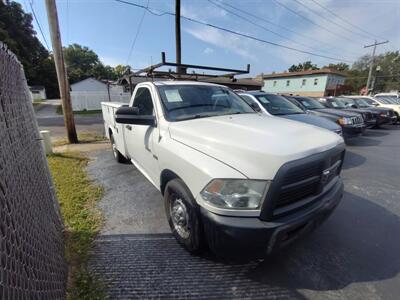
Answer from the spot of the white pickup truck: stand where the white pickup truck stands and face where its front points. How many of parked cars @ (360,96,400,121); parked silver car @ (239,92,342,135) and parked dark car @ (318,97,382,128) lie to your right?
0

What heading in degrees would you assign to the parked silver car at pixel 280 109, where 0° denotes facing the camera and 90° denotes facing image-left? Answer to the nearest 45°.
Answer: approximately 315°

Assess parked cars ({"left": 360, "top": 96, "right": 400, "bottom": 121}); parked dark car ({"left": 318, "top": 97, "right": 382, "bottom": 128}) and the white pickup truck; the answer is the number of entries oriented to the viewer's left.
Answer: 0

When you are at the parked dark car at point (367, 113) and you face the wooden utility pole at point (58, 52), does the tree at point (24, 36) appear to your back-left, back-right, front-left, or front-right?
front-right

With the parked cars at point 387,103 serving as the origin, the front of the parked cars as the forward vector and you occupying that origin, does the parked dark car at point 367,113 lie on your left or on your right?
on your right

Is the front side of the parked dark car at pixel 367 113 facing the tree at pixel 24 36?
no

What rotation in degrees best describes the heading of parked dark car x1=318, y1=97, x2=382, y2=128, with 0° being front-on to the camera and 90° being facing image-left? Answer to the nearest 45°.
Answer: approximately 315°

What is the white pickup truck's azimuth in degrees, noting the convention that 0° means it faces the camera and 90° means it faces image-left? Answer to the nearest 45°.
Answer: approximately 315°

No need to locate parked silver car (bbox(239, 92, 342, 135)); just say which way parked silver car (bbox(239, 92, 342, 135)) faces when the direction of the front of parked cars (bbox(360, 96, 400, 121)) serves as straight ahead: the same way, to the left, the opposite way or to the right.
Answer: the same way

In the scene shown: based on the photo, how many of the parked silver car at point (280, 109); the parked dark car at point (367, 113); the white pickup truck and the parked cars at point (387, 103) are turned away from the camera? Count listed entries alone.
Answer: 0

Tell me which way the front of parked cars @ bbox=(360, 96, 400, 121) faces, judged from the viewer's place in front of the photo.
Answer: facing the viewer and to the right of the viewer

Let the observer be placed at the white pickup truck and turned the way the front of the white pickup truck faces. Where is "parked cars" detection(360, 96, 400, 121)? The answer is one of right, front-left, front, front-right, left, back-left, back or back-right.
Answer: left

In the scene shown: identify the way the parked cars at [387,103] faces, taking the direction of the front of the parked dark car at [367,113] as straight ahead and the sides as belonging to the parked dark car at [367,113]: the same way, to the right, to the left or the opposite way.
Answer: the same way

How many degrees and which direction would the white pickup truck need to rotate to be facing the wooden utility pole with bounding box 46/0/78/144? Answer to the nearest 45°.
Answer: approximately 180°

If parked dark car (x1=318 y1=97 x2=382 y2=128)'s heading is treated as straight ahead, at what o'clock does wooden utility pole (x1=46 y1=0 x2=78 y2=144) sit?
The wooden utility pole is roughly at 3 o'clock from the parked dark car.

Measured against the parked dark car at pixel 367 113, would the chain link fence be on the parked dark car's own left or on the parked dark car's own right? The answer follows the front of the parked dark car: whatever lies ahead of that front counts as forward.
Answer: on the parked dark car's own right

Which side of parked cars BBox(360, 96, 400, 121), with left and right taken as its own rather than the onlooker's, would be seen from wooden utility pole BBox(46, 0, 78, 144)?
right
